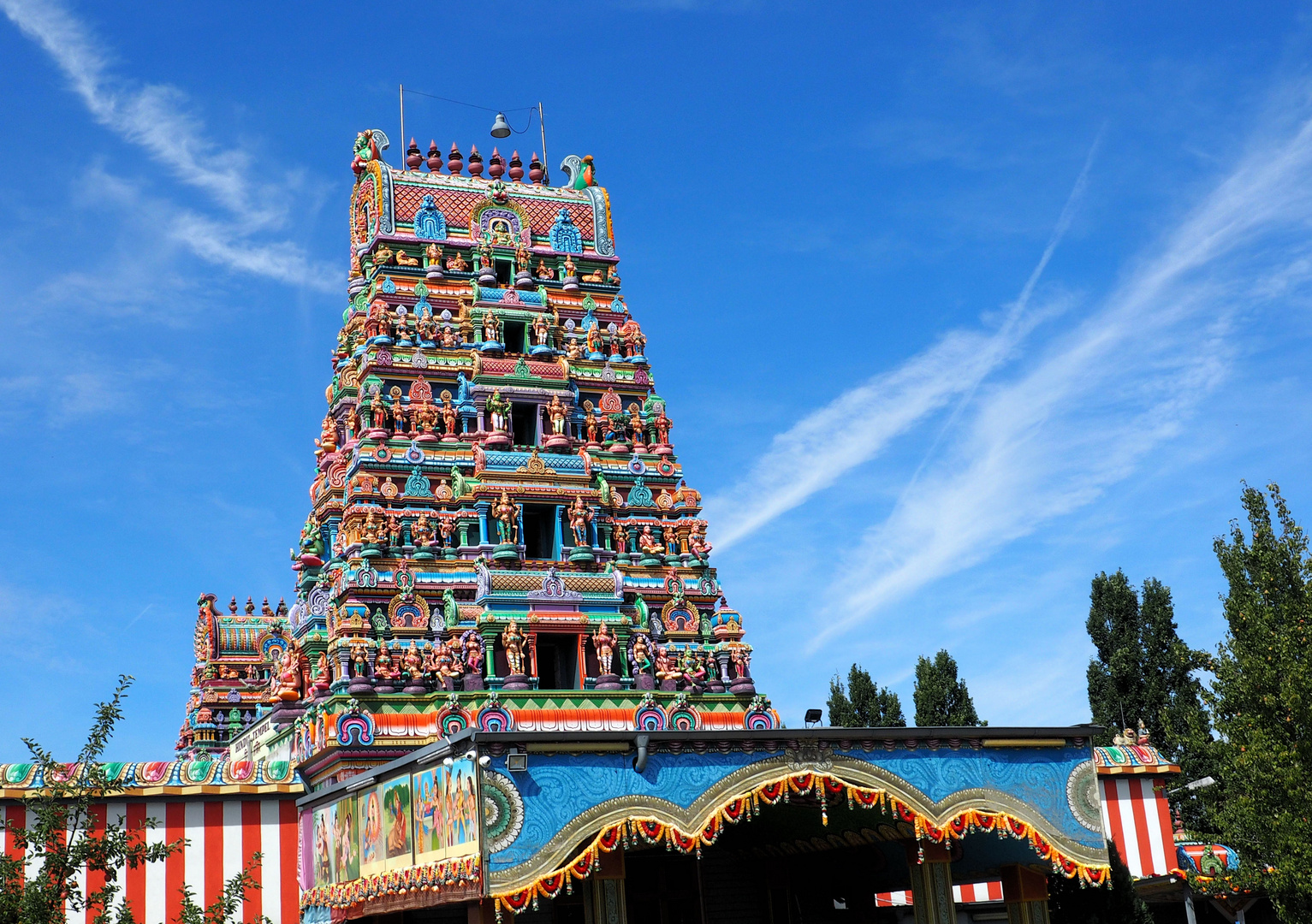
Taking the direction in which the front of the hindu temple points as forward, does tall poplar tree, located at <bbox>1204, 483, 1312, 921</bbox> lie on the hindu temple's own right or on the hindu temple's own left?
on the hindu temple's own left

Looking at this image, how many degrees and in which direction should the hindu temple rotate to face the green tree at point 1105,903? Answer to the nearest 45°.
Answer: approximately 45° to its left

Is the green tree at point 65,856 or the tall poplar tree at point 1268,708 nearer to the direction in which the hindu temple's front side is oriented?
the green tree

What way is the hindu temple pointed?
toward the camera

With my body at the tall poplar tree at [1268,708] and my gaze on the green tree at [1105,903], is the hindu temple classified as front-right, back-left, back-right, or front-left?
front-right

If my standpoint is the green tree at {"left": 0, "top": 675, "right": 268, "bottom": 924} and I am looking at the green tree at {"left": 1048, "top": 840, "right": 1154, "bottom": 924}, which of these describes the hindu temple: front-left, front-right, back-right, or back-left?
front-left
